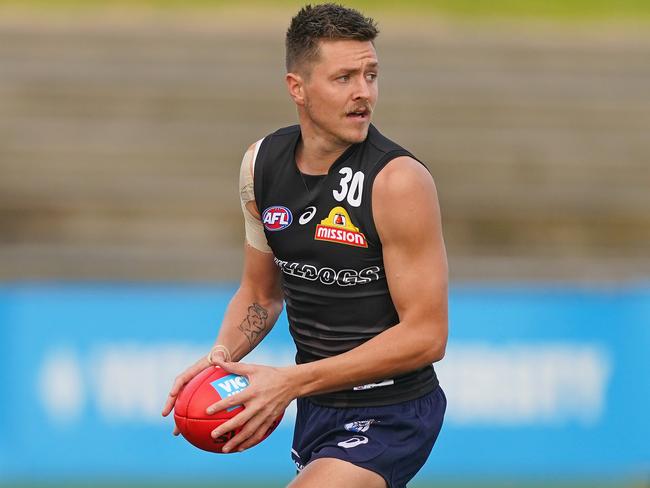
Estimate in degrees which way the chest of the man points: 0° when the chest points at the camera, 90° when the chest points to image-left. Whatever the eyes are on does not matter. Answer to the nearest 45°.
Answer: approximately 45°
